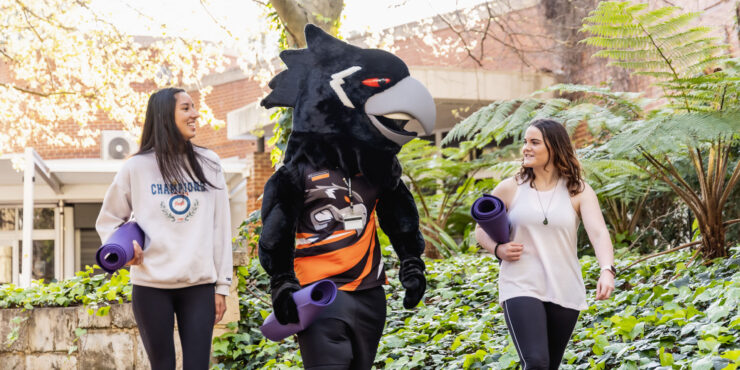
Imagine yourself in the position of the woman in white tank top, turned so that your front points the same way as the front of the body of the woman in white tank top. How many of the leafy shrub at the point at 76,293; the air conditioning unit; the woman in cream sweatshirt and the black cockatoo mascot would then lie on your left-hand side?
0

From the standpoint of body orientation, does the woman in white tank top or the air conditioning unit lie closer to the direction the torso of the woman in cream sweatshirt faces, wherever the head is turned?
the woman in white tank top

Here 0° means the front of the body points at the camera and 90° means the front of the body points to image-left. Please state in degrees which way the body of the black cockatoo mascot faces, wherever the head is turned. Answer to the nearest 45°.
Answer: approximately 315°

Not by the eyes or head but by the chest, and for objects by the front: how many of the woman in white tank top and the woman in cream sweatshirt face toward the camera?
2

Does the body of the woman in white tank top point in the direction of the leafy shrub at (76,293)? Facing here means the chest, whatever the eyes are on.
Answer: no

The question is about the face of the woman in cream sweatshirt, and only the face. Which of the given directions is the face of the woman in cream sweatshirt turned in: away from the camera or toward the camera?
toward the camera

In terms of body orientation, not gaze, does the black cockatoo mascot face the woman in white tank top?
no

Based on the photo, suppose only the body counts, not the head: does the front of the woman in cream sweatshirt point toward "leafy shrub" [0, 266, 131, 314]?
no

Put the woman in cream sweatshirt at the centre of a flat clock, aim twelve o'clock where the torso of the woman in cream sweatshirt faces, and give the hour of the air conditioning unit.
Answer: The air conditioning unit is roughly at 6 o'clock from the woman in cream sweatshirt.

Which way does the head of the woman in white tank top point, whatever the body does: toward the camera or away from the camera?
toward the camera

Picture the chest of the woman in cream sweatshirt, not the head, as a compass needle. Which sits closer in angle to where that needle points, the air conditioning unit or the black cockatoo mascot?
the black cockatoo mascot

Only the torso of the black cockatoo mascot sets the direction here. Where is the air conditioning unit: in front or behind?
behind

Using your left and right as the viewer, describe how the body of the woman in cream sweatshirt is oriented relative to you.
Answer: facing the viewer
